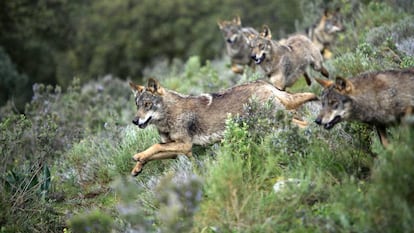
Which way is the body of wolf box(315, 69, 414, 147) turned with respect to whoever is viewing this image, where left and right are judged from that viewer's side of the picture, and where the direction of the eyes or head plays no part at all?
facing to the left of the viewer

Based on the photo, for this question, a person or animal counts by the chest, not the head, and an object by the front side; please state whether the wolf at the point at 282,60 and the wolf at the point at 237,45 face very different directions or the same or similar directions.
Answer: same or similar directions

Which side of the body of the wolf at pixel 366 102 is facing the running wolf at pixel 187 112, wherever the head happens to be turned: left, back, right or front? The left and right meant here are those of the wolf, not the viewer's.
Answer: front

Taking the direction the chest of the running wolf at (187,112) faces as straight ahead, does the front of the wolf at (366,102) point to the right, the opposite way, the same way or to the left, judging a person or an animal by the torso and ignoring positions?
the same way

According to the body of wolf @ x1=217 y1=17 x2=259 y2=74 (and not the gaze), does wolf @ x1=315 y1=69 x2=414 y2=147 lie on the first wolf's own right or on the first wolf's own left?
on the first wolf's own left

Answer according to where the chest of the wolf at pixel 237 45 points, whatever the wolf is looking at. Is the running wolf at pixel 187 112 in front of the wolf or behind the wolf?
in front

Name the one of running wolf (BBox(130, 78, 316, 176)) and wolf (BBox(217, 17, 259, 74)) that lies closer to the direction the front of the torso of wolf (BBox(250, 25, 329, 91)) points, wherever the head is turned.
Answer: the running wolf

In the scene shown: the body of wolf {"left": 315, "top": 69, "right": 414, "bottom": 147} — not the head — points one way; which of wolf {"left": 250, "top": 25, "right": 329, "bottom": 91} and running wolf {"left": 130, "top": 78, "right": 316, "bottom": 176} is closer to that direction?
the running wolf

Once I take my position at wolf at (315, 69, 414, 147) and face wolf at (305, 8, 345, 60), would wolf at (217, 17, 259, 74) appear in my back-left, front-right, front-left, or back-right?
front-left

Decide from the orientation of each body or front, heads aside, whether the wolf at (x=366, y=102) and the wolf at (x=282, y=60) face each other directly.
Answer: no

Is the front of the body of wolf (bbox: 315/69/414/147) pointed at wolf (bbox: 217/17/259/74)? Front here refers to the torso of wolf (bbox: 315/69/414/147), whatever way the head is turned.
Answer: no

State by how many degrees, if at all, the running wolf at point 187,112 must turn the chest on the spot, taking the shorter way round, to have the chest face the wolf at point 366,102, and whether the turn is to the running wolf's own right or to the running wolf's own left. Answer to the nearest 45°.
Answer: approximately 135° to the running wolf's own left

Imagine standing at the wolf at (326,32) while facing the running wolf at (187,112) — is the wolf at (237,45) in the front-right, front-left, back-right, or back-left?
front-right

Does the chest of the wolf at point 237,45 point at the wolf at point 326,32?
no

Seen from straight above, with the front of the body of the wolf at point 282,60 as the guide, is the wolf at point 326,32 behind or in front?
behind

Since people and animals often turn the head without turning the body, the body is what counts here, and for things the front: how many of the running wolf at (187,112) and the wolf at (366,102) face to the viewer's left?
2

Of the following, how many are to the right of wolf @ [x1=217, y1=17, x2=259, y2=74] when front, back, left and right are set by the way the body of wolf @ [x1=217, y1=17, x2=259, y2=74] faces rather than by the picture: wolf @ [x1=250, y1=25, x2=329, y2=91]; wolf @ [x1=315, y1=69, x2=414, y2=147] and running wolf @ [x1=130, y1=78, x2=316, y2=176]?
0

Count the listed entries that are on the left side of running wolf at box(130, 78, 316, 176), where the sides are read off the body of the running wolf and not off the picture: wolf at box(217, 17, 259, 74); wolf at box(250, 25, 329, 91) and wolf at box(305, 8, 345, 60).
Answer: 0

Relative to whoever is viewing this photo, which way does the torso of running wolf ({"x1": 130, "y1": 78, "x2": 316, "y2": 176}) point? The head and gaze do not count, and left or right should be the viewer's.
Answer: facing to the left of the viewer

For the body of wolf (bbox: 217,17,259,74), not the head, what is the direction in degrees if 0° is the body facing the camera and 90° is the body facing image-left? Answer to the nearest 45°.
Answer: approximately 45°
